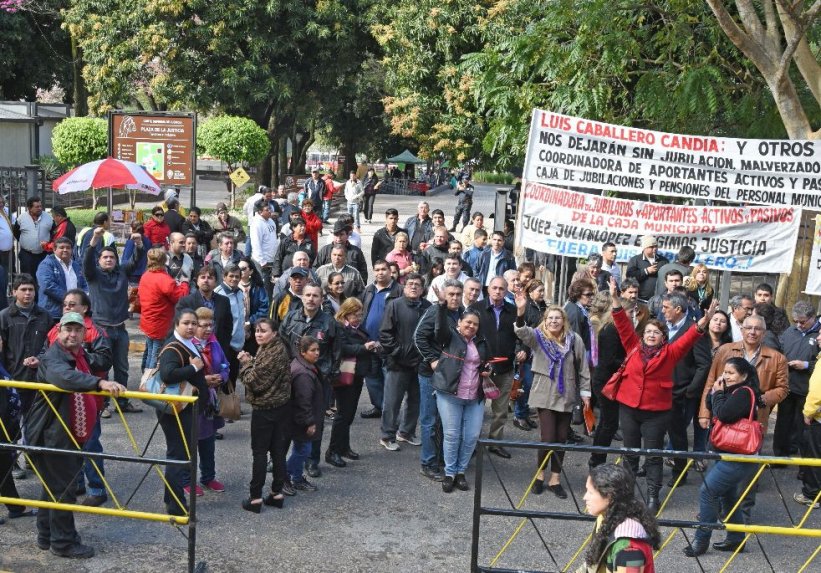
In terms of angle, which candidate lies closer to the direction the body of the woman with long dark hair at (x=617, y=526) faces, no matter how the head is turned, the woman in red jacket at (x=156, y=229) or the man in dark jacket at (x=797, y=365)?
the woman in red jacket

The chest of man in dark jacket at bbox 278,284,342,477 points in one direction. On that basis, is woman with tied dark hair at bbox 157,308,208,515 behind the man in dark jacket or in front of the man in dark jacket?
in front

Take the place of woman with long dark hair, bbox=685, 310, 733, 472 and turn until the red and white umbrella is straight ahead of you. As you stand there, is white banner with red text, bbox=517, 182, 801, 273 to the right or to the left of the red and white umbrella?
right

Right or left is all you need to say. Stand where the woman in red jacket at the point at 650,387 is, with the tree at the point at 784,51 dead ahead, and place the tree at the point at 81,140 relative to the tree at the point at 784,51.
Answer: left

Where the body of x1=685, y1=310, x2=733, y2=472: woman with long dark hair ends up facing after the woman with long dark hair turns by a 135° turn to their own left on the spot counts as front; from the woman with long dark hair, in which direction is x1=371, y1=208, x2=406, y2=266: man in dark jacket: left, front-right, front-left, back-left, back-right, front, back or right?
left

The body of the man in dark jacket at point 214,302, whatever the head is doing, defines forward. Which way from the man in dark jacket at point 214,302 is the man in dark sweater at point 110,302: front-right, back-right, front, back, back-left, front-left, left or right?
back-right

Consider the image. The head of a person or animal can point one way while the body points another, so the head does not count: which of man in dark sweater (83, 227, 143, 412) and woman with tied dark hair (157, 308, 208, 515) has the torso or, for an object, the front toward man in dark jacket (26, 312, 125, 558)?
man in dark sweater (83, 227, 143, 412)

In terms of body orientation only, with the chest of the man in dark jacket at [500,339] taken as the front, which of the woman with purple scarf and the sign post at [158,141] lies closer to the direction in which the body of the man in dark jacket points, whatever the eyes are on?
the woman with purple scarf

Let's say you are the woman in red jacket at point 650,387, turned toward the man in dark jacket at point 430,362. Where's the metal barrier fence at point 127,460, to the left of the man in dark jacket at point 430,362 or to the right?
left

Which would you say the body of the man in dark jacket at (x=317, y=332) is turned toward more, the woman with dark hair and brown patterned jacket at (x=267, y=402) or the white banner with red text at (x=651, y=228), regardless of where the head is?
the woman with dark hair and brown patterned jacket

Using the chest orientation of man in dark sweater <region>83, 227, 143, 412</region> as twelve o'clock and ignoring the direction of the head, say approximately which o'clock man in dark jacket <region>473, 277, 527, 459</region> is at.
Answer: man in dark jacket <region>473, 277, 527, 459</region> is roughly at 10 o'clock from man in dark sweater <region>83, 227, 143, 412</region>.
